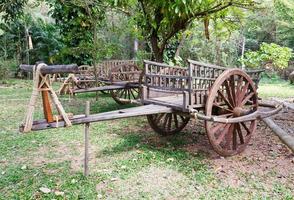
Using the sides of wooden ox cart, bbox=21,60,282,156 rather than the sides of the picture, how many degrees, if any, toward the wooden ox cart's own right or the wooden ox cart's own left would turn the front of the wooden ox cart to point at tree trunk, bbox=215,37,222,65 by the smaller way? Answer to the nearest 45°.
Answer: approximately 135° to the wooden ox cart's own right

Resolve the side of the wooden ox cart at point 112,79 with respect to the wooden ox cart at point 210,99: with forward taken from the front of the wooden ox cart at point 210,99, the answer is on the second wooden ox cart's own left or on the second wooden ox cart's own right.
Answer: on the second wooden ox cart's own right

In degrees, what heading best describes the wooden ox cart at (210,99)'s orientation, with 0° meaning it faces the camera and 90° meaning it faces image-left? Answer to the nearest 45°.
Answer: approximately 45°

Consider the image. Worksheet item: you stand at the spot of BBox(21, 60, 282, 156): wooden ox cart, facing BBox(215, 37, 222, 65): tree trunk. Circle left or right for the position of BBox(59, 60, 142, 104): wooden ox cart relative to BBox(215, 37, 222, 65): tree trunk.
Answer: left
